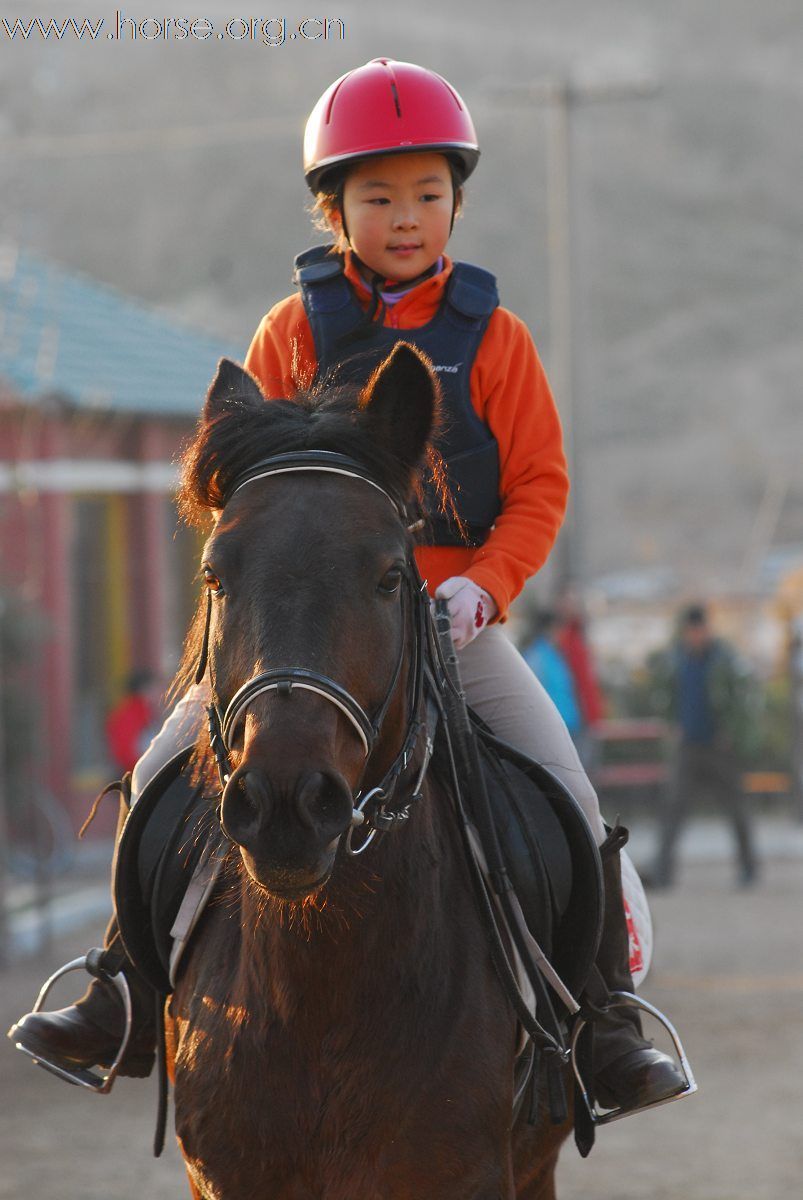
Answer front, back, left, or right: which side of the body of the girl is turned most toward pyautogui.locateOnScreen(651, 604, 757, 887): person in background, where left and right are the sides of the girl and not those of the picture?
back

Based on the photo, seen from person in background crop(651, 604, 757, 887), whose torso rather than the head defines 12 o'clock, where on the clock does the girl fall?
The girl is roughly at 12 o'clock from the person in background.

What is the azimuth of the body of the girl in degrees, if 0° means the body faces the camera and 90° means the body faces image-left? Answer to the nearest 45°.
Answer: approximately 0°

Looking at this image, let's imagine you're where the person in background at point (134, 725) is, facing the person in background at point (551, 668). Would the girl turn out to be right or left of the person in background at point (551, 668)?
right

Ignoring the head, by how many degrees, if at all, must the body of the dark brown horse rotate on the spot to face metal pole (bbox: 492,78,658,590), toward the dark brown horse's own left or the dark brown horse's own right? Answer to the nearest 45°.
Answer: approximately 180°
